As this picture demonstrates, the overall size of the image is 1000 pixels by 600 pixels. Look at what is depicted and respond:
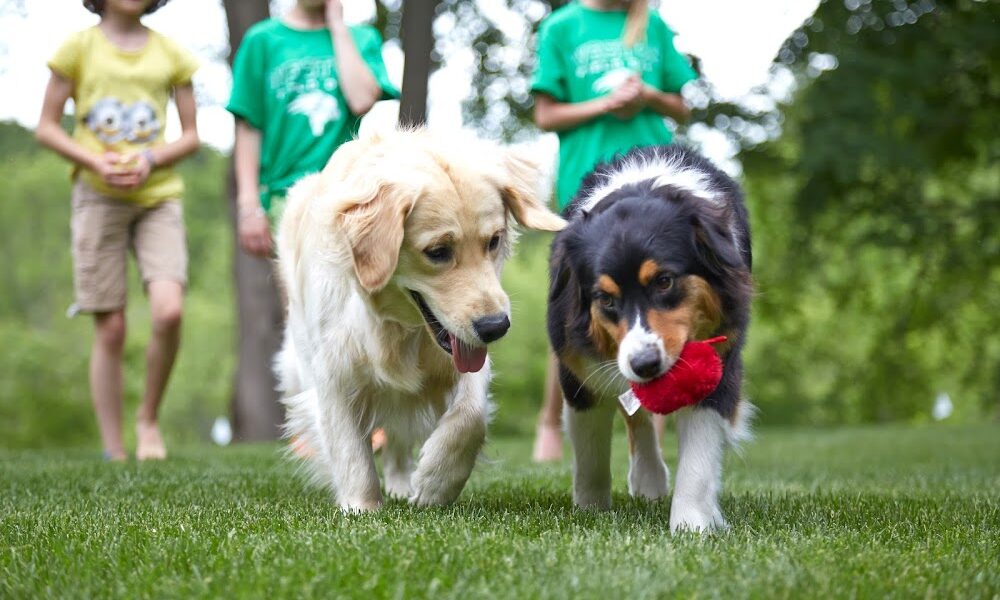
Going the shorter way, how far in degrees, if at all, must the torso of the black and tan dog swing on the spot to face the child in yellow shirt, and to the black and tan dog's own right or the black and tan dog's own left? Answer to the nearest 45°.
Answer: approximately 135° to the black and tan dog's own right

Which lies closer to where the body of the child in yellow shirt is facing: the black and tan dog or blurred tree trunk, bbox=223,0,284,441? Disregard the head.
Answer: the black and tan dog

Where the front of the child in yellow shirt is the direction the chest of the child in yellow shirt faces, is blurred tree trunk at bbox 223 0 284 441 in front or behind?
behind

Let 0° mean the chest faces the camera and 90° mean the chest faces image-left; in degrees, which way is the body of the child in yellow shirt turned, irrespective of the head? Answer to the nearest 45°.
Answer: approximately 0°

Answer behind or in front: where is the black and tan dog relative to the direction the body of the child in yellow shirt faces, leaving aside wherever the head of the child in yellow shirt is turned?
in front

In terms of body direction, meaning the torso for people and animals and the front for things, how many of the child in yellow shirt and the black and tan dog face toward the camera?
2

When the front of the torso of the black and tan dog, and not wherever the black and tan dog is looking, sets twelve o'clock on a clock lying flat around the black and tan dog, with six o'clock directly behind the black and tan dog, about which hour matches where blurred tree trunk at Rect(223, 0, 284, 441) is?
The blurred tree trunk is roughly at 5 o'clock from the black and tan dog.

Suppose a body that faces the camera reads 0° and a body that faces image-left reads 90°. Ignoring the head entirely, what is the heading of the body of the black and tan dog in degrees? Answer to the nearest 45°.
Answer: approximately 0°
